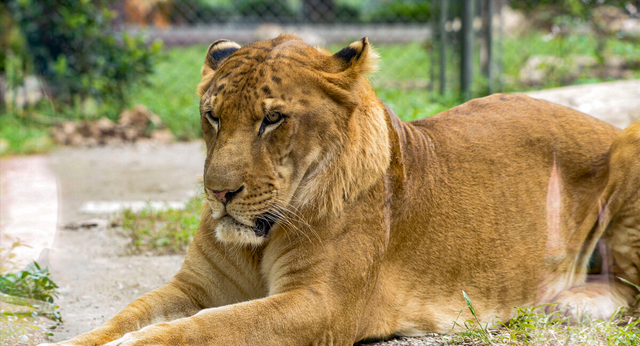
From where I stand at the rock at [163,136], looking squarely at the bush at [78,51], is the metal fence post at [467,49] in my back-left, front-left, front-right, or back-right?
front-right

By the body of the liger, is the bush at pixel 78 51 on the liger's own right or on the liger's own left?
on the liger's own right

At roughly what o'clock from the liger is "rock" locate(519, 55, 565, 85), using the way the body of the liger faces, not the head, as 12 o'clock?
The rock is roughly at 5 o'clock from the liger.

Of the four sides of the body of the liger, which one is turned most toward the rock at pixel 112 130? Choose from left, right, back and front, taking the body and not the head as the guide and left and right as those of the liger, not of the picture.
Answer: right

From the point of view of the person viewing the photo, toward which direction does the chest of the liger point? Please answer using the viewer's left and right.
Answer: facing the viewer and to the left of the viewer

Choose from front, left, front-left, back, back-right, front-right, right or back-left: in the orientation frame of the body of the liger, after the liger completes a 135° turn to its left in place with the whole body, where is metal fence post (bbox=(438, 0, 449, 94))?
left

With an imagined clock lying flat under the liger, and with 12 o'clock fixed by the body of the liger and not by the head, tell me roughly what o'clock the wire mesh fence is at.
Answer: The wire mesh fence is roughly at 4 o'clock from the liger.

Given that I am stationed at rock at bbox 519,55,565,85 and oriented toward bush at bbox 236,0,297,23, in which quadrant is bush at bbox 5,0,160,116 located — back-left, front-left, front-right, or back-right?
front-left

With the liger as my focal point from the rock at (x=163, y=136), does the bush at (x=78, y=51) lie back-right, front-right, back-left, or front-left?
back-right

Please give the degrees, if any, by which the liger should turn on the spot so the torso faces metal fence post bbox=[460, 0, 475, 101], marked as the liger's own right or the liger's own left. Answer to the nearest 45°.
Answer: approximately 135° to the liger's own right
